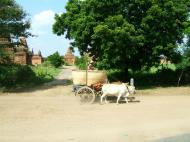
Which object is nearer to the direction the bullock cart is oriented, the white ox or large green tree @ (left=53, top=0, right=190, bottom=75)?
the white ox

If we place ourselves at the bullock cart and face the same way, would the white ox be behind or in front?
in front

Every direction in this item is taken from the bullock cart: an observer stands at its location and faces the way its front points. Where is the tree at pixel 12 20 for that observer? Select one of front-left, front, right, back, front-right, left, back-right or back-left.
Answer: back-left

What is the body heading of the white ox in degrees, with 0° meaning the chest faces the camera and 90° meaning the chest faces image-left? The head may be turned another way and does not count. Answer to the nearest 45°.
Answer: approximately 270°

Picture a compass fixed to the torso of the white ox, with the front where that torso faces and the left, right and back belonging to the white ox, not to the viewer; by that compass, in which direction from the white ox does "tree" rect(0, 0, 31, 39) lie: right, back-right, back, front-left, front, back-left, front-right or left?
back-left

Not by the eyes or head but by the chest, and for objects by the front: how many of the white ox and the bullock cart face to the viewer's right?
2

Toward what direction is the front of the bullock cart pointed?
to the viewer's right

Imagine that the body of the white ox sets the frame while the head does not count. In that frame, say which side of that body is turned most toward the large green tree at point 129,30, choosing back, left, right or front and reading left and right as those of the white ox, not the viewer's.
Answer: left

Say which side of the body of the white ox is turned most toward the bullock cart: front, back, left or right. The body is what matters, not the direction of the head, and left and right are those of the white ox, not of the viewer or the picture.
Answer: back
